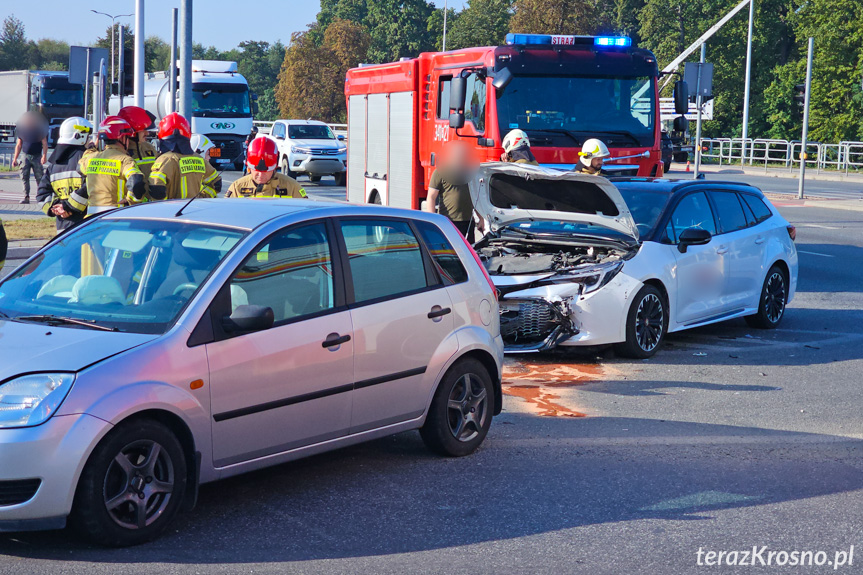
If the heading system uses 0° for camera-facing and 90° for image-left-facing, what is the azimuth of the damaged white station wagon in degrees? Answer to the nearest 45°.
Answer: approximately 45°

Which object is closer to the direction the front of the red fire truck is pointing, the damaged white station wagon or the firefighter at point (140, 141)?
the damaged white station wagon

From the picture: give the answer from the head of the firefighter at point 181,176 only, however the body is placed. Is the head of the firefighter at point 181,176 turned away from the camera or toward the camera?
away from the camera

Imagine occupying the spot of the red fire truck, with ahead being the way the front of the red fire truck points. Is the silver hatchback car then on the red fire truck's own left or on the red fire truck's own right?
on the red fire truck's own right

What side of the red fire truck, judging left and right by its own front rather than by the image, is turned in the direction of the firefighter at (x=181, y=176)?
right

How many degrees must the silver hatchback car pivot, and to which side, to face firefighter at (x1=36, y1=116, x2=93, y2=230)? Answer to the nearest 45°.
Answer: approximately 135° to its right

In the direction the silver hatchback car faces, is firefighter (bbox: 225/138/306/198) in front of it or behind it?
behind

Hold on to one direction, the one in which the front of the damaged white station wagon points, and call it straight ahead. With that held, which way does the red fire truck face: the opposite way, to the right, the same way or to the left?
to the left
